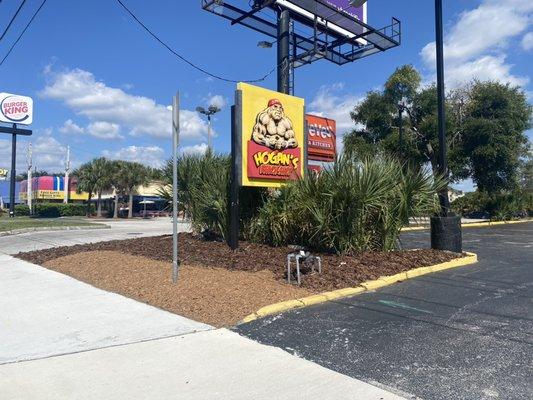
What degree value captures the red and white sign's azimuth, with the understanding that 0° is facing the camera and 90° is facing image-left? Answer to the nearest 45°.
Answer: approximately 315°

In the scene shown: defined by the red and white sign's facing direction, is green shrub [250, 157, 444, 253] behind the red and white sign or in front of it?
in front

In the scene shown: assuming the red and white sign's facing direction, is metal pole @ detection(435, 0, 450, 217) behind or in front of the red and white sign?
in front

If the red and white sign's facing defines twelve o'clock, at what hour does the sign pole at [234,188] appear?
The sign pole is roughly at 2 o'clock from the red and white sign.

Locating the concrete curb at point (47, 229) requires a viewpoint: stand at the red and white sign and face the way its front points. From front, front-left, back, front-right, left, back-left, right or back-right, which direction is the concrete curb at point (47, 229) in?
back-right

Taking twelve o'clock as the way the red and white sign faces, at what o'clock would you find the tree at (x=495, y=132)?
The tree is roughly at 9 o'clock from the red and white sign.
